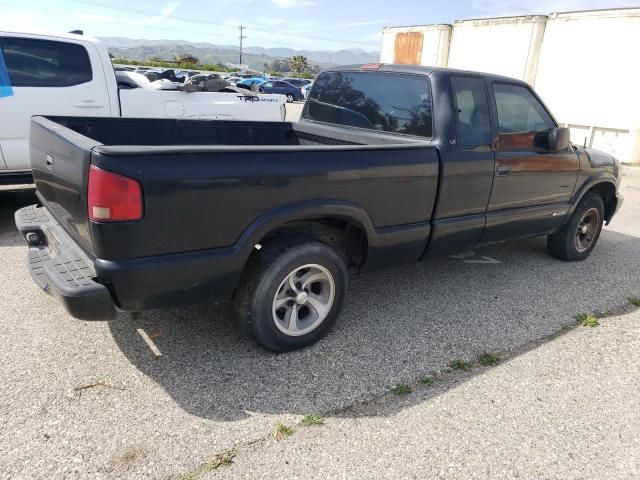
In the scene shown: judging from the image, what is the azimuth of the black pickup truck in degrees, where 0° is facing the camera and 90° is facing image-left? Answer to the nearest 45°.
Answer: approximately 225°

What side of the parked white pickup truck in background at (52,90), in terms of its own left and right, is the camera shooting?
left

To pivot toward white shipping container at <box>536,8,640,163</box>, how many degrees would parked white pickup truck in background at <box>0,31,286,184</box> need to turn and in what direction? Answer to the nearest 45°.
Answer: approximately 180°

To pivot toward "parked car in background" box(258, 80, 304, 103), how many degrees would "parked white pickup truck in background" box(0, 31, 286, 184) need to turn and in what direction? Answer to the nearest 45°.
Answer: approximately 90° to its right

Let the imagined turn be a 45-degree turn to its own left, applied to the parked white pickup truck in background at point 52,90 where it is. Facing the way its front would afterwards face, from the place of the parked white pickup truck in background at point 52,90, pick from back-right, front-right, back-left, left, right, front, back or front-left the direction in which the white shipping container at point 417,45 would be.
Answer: back
